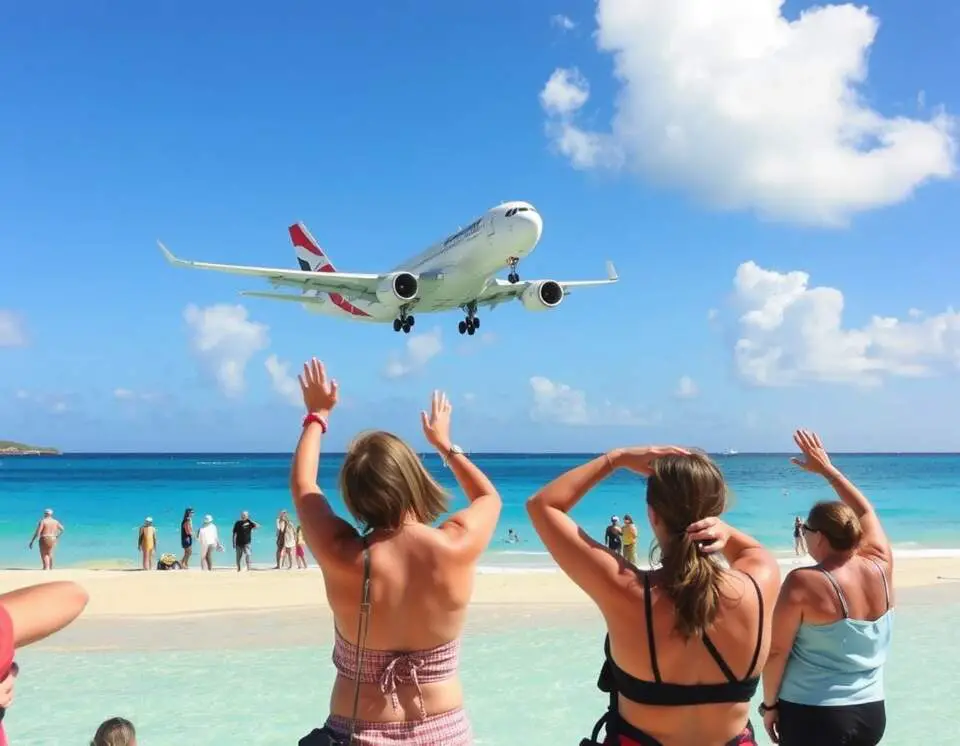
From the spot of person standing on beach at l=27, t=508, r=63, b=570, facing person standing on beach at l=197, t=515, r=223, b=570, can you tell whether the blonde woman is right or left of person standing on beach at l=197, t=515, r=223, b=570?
right

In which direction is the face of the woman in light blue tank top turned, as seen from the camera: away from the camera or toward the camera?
away from the camera

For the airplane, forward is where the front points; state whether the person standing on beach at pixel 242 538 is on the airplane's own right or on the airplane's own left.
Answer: on the airplane's own right

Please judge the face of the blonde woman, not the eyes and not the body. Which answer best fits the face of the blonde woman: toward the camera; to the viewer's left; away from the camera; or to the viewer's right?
away from the camera

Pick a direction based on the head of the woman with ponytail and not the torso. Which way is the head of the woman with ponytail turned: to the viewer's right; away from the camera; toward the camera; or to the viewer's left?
away from the camera

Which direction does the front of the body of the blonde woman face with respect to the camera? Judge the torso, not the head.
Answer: away from the camera

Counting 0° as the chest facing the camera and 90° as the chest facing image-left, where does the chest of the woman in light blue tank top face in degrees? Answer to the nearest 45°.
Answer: approximately 135°

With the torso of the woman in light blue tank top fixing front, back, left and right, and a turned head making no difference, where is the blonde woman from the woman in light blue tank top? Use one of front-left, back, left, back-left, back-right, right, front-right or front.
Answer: left
